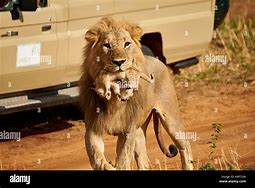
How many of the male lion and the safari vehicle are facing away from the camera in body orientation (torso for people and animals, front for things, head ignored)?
0

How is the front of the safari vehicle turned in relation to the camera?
facing the viewer and to the left of the viewer
